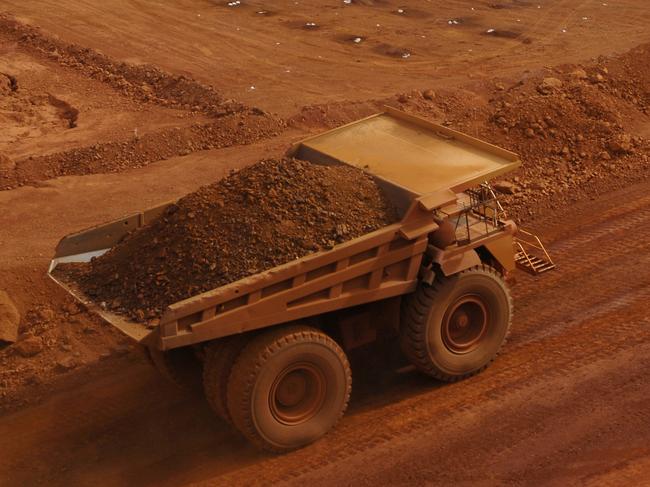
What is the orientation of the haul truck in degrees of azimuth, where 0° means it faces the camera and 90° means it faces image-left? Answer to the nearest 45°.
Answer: approximately 225°

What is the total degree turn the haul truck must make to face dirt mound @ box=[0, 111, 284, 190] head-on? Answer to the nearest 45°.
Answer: approximately 90° to its left

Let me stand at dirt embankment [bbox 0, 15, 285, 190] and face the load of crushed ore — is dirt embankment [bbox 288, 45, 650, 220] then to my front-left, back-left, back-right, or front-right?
front-left

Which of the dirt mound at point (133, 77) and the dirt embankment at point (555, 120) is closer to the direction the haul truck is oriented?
the dirt embankment

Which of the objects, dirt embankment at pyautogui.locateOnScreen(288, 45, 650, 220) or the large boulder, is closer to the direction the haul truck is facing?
the dirt embankment

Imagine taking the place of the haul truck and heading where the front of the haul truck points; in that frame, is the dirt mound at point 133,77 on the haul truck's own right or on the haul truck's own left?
on the haul truck's own left
